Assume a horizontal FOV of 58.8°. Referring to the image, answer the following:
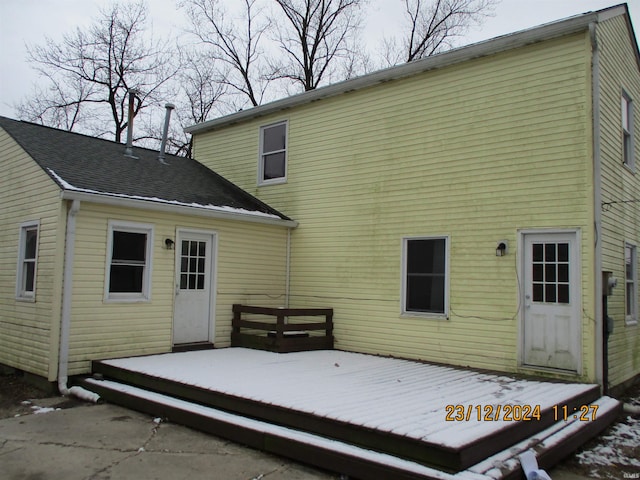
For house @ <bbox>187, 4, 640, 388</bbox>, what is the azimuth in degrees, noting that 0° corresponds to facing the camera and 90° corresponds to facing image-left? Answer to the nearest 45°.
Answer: approximately 45°

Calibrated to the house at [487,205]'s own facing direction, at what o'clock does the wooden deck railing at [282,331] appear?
The wooden deck railing is roughly at 2 o'clock from the house.

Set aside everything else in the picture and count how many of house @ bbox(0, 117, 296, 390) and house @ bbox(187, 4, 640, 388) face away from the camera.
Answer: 0
